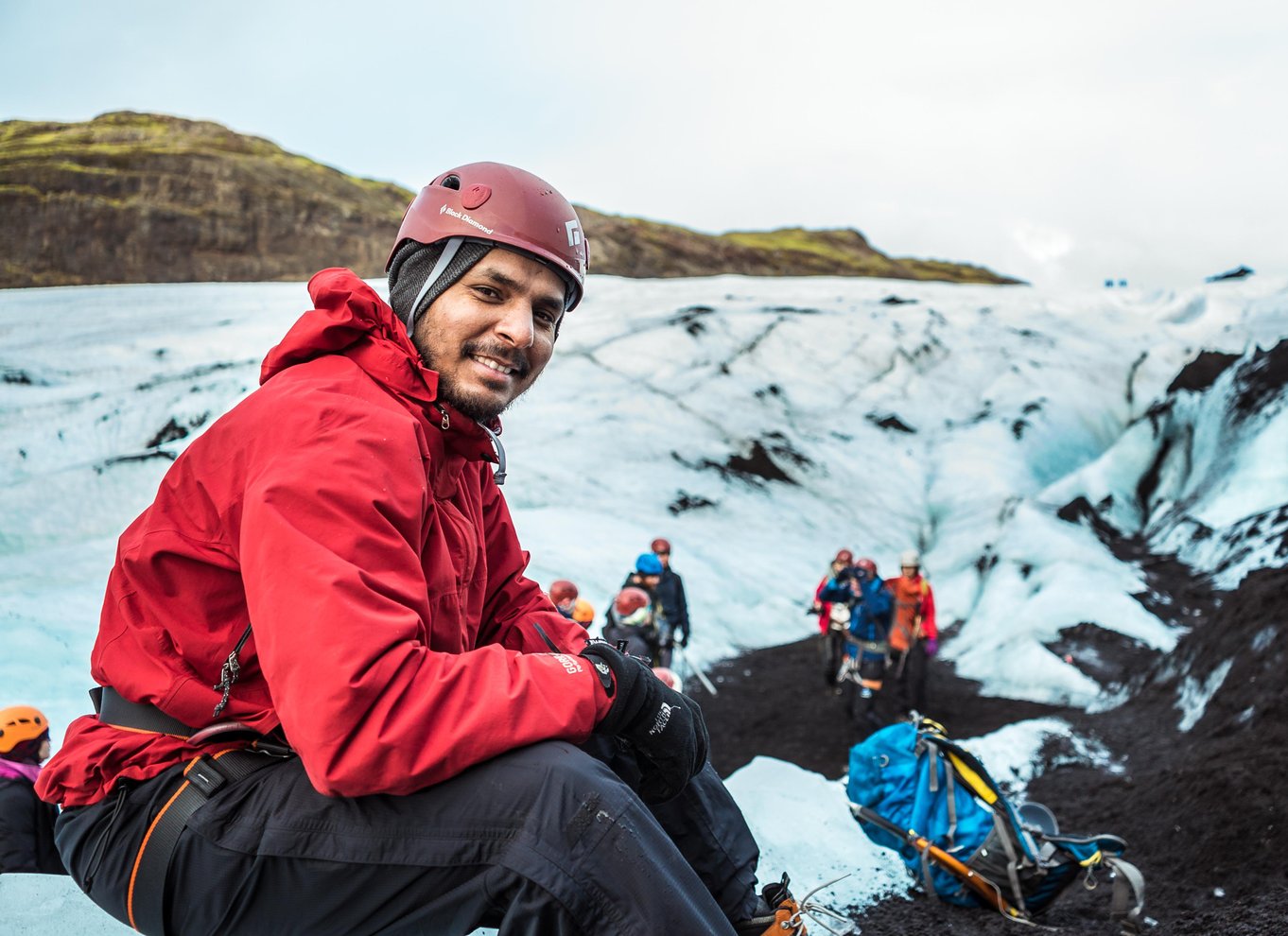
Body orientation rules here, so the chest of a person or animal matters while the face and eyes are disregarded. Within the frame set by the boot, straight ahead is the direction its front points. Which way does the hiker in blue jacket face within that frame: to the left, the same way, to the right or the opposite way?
to the right

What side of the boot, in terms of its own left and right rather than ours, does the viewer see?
right

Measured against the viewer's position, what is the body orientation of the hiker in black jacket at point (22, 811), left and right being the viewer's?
facing to the right of the viewer

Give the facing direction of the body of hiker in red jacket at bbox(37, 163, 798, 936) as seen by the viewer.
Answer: to the viewer's right

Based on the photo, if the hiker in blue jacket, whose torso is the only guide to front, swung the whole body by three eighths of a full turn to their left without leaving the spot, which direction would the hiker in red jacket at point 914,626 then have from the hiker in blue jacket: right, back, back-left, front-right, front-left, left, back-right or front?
front

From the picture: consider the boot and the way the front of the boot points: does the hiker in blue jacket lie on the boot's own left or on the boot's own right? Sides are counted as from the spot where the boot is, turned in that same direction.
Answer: on the boot's own left

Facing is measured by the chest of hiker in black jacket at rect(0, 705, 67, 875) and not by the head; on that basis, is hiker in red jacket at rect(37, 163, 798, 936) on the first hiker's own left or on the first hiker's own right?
on the first hiker's own right

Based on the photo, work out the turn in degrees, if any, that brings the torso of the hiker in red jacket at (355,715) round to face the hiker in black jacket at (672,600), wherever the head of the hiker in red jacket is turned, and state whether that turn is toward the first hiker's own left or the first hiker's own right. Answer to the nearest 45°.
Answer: approximately 90° to the first hiker's own left
